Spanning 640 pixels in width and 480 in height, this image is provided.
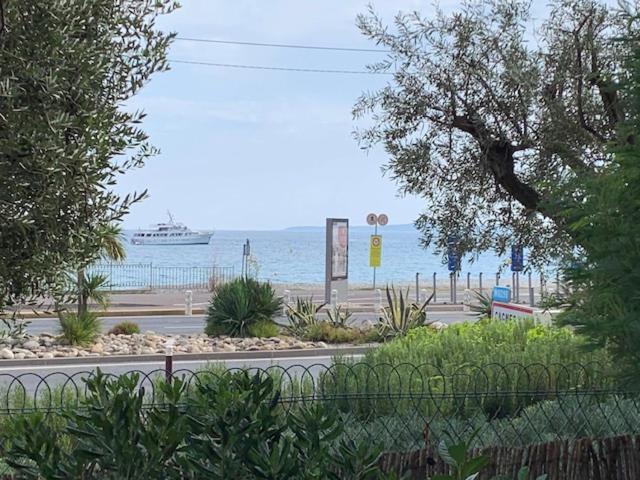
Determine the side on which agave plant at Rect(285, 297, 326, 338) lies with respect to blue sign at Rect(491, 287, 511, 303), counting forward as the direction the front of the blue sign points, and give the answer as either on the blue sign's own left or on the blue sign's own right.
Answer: on the blue sign's own right

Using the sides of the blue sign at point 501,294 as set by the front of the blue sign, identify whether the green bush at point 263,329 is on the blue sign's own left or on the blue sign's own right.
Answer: on the blue sign's own right

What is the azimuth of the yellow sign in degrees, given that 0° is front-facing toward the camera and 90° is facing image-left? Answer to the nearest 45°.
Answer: approximately 0°

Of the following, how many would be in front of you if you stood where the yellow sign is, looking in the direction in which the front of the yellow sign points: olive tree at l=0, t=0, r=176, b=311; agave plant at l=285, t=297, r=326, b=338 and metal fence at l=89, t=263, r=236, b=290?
2

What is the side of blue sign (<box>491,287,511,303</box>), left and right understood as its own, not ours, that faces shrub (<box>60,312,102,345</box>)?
right

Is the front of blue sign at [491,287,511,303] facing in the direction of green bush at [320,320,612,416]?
yes

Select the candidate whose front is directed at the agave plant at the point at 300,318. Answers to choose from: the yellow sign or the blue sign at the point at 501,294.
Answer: the yellow sign

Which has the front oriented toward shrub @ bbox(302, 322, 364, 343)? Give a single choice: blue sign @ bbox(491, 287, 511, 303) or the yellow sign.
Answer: the yellow sign

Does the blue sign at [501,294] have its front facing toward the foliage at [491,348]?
yes

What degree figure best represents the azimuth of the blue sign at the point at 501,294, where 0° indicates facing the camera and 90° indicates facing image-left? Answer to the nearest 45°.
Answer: approximately 0°
